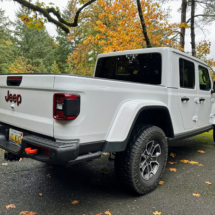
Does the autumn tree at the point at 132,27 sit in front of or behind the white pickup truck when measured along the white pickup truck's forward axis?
in front

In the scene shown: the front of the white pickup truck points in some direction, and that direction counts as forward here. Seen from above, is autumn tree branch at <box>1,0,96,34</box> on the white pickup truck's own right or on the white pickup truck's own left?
on the white pickup truck's own left

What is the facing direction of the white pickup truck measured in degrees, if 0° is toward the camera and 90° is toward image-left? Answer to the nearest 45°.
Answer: approximately 225°

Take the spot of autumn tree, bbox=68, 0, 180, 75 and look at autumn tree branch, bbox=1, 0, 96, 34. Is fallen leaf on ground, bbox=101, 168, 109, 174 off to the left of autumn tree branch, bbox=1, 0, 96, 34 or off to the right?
left
